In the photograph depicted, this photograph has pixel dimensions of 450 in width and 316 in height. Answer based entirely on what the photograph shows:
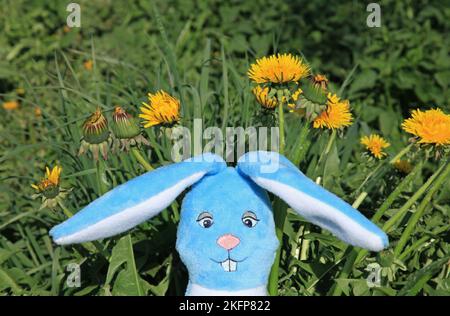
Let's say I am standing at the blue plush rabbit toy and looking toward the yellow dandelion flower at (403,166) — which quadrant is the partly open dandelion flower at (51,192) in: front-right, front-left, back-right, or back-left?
back-left

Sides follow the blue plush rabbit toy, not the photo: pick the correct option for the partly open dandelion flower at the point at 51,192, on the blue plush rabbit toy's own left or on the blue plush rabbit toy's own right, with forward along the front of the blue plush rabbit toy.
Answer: on the blue plush rabbit toy's own right

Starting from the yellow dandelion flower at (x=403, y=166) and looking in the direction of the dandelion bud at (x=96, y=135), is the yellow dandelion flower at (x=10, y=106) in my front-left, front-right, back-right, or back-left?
front-right

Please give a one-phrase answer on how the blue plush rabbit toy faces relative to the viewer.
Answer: facing the viewer

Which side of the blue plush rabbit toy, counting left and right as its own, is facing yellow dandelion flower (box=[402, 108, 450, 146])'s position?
left
